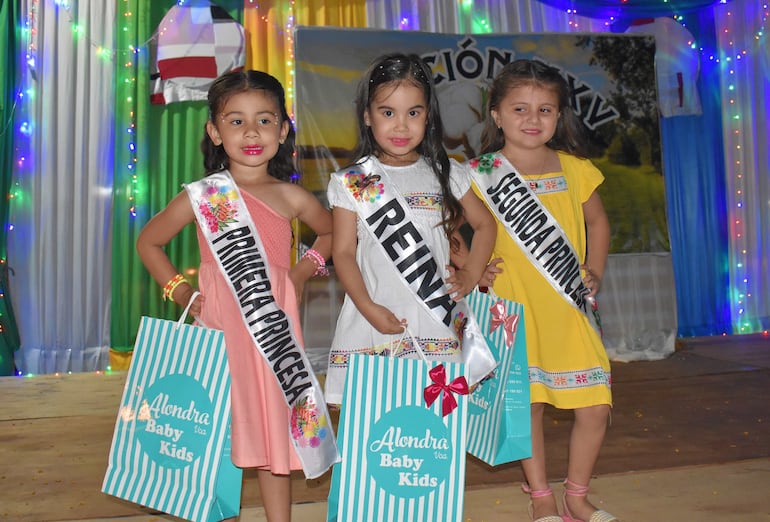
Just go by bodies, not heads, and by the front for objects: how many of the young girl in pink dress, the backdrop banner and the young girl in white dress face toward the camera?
3

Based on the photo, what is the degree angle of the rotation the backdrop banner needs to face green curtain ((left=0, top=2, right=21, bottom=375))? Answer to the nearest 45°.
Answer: approximately 90° to its right

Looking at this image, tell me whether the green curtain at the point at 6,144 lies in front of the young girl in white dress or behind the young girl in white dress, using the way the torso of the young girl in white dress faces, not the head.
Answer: behind

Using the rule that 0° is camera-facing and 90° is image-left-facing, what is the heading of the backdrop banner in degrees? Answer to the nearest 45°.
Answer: approximately 0°

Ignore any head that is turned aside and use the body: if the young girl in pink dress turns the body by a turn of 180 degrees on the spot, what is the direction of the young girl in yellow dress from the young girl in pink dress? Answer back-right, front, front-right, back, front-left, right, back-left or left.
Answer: right

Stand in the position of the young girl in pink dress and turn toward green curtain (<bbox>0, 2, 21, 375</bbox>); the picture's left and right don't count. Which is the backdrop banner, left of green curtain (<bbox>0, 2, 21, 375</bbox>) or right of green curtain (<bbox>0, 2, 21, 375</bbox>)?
right

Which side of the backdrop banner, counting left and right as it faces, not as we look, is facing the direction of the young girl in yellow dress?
front
